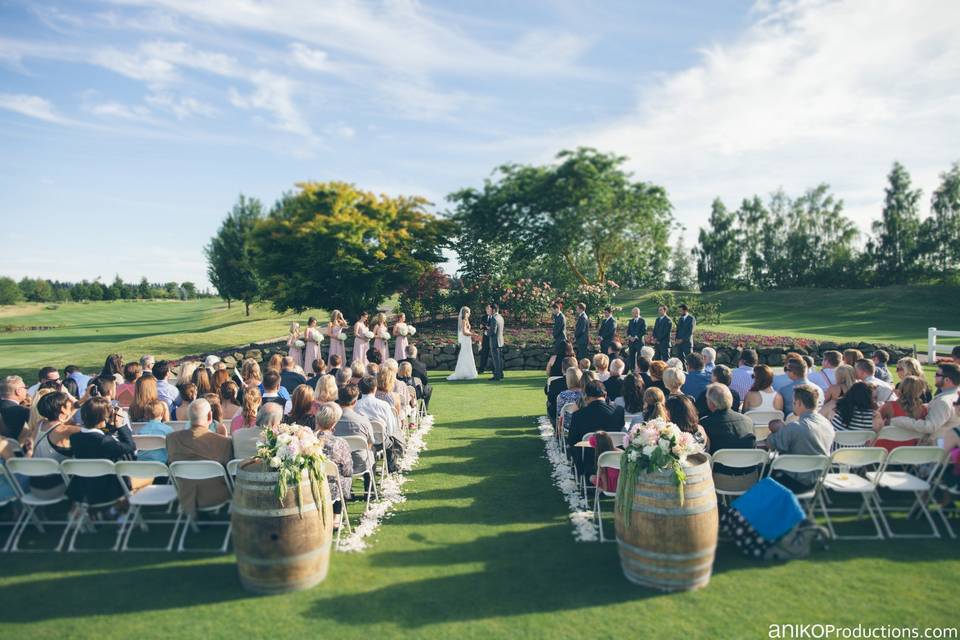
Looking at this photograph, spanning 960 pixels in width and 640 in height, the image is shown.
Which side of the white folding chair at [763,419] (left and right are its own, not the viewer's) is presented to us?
back

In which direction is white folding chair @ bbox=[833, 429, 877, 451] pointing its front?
away from the camera

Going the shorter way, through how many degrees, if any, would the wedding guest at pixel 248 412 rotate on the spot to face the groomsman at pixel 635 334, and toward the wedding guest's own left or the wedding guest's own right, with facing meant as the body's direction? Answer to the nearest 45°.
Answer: approximately 45° to the wedding guest's own right

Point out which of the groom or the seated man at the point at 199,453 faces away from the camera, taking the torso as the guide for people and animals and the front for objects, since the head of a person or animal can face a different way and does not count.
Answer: the seated man

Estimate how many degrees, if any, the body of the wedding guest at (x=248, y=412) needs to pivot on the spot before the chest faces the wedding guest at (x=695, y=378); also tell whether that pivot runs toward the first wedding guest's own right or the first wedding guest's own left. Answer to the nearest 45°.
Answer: approximately 90° to the first wedding guest's own right

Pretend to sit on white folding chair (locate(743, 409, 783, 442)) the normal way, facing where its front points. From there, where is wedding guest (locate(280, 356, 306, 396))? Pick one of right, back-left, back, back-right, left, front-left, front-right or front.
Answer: left

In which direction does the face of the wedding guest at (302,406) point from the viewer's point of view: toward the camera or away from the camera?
away from the camera

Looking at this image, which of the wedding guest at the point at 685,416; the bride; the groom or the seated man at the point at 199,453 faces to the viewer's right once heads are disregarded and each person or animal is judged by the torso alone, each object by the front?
the bride

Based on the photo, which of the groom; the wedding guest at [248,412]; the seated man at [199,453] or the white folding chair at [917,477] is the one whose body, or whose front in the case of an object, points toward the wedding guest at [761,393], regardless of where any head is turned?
the white folding chair

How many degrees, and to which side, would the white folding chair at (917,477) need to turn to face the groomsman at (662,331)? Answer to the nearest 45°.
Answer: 0° — it already faces them

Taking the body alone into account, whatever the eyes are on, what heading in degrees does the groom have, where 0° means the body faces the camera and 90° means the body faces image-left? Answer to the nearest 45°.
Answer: approximately 90°

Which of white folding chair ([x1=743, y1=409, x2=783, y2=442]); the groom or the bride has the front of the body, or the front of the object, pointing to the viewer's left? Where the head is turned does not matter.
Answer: the groom

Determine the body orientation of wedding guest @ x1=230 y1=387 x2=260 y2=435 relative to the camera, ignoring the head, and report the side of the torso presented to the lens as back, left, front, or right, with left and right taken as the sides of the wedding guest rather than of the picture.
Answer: back

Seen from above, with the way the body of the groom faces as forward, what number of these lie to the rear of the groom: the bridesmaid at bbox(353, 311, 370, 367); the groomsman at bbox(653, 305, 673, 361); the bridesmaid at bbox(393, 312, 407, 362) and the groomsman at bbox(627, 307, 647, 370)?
2

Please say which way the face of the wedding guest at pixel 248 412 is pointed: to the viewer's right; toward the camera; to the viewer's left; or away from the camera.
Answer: away from the camera

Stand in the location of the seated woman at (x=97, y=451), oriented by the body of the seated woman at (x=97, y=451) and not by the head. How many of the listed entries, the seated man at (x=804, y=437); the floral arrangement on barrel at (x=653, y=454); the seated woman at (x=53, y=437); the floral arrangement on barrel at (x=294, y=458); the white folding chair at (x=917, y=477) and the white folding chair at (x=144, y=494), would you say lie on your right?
5

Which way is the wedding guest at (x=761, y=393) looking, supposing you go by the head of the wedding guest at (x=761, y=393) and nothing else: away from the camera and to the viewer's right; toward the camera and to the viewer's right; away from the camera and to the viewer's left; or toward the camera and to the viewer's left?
away from the camera and to the viewer's left

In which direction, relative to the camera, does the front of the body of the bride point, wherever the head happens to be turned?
to the viewer's right

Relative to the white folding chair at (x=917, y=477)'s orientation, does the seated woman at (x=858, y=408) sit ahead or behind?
ahead

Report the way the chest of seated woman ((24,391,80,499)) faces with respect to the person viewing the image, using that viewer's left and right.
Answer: facing away from the viewer and to the right of the viewer

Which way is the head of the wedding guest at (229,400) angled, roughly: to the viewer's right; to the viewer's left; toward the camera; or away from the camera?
away from the camera
